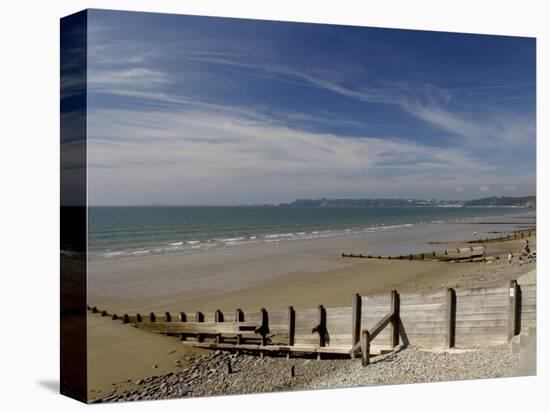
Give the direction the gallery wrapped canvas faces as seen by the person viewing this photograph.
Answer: facing the viewer and to the right of the viewer
